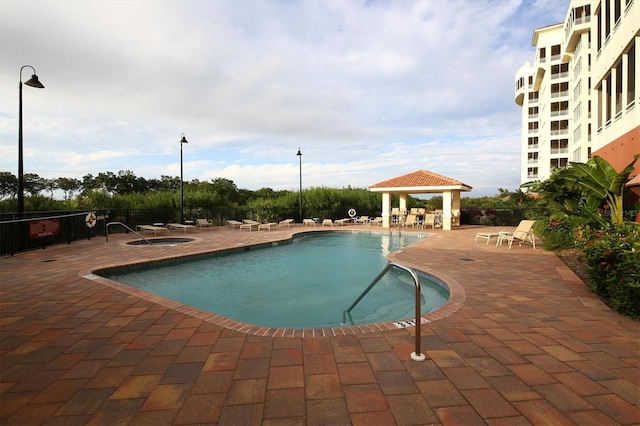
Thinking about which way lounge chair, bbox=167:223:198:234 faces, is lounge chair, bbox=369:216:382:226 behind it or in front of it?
in front

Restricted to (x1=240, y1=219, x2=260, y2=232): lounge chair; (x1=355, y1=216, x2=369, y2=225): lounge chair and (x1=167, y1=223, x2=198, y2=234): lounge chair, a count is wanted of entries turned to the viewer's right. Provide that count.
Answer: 1

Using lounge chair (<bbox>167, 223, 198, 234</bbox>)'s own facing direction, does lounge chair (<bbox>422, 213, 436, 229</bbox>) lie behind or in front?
in front

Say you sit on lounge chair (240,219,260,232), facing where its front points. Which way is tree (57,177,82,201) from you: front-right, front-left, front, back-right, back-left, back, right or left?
right

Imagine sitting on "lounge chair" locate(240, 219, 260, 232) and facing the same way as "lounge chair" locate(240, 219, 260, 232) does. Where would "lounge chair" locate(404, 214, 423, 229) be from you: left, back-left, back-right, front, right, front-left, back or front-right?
back-left

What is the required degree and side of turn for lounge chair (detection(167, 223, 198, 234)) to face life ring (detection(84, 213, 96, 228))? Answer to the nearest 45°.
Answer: approximately 135° to its right

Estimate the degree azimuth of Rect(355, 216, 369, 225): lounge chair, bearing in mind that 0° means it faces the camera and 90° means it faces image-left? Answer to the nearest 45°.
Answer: approximately 45°

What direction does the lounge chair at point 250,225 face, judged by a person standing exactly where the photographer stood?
facing the viewer and to the left of the viewer

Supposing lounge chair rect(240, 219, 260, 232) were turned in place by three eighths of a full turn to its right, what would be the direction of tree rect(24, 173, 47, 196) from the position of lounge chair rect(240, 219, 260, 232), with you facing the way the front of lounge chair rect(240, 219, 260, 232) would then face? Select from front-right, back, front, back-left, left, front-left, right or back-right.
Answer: front-left

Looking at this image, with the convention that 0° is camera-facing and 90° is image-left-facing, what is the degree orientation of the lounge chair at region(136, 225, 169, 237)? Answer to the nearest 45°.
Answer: approximately 270°

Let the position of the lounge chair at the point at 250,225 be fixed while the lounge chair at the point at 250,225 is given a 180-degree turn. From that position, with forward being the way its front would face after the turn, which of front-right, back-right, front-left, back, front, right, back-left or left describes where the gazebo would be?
front-right
